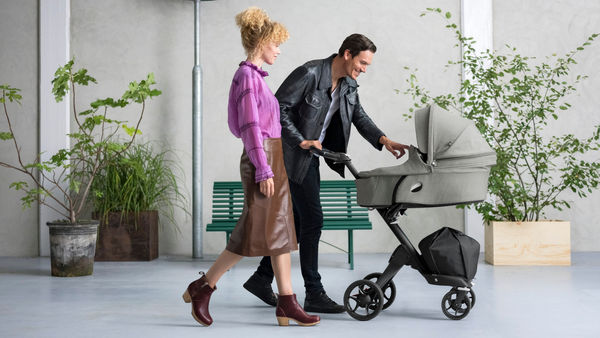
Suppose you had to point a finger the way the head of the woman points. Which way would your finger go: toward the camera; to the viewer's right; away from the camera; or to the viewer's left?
to the viewer's right

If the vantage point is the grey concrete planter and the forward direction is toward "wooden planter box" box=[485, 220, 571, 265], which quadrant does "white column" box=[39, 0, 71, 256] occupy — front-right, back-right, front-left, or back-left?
back-left

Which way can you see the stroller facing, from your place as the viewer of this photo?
facing to the right of the viewer

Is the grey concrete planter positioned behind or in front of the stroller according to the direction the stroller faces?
behind

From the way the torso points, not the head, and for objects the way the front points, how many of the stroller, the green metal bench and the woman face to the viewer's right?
2

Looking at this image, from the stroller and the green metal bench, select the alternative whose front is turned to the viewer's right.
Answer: the stroller

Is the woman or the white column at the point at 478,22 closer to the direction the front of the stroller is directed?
the white column

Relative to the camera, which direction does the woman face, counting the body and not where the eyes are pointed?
to the viewer's right

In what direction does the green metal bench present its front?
toward the camera

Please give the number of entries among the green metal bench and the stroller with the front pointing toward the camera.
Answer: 1

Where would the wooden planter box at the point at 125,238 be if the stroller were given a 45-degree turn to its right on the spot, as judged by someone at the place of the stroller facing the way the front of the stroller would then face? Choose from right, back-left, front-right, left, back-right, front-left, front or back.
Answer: back

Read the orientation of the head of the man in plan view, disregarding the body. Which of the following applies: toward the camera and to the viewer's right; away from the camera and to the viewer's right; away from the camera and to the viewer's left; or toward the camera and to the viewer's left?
toward the camera and to the viewer's right

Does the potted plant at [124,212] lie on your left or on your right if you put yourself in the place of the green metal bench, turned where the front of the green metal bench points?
on your right

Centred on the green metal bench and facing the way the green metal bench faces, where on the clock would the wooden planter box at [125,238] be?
The wooden planter box is roughly at 3 o'clock from the green metal bench.

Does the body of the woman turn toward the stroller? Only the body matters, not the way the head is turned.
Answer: yes
